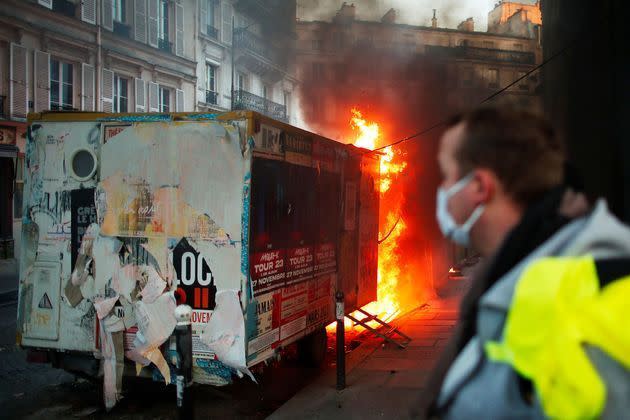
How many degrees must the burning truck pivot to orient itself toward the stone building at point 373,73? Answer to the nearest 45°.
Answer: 0° — it already faces it

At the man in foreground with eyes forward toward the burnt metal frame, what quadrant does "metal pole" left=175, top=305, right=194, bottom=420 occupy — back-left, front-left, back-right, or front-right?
front-left

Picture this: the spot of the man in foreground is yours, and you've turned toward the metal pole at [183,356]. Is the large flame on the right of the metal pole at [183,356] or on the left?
right

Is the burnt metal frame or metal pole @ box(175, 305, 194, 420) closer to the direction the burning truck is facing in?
the burnt metal frame

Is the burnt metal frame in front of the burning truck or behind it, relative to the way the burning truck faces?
in front

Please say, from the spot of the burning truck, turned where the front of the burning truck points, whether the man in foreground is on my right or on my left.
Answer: on my right

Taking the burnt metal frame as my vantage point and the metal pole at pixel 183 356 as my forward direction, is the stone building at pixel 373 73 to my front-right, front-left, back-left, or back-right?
back-right

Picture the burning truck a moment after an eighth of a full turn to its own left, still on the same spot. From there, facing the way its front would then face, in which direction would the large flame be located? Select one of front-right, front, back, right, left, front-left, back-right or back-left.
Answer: front-right

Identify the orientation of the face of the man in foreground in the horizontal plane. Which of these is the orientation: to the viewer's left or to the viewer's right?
to the viewer's left

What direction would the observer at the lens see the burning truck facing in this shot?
facing away from the viewer and to the right of the viewer
